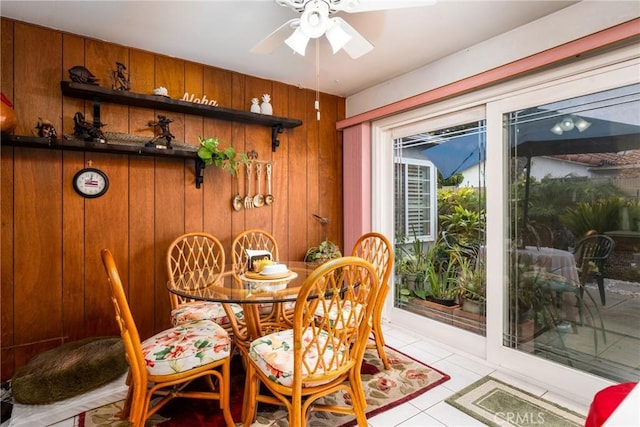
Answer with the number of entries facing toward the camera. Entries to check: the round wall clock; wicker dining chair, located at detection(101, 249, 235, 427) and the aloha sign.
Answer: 2

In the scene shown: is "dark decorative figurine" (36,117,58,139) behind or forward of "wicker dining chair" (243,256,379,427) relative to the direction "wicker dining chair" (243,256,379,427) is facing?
forward

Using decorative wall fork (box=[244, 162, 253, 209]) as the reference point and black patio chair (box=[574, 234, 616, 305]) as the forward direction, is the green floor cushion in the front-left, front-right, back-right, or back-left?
back-right

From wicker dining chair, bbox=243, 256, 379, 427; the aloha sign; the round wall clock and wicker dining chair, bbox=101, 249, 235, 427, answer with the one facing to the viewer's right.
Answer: wicker dining chair, bbox=101, 249, 235, 427

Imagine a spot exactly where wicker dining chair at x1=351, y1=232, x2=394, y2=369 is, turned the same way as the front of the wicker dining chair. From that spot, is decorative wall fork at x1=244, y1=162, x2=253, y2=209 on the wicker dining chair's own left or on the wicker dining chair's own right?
on the wicker dining chair's own right

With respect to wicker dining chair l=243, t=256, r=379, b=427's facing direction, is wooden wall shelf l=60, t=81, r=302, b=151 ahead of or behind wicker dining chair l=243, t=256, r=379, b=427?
ahead

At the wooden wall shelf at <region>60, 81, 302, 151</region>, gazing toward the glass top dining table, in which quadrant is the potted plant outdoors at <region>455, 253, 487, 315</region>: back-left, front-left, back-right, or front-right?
front-left

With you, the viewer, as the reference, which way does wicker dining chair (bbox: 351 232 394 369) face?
facing the viewer and to the left of the viewer

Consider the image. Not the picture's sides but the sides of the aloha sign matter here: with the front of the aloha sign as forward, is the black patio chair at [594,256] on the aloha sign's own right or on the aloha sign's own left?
on the aloha sign's own left

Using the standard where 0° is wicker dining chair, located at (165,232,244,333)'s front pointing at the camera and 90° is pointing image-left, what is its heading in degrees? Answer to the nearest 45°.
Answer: approximately 315°

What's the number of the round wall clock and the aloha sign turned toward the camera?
2

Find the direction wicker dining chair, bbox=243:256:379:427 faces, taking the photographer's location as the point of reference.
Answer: facing away from the viewer and to the left of the viewer

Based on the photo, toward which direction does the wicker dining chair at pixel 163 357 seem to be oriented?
to the viewer's right

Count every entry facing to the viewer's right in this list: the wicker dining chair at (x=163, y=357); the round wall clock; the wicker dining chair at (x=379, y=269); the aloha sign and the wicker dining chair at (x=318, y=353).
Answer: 1

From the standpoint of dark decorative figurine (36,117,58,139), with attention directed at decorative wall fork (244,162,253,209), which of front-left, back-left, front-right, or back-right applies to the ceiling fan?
front-right

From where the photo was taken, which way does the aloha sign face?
toward the camera
